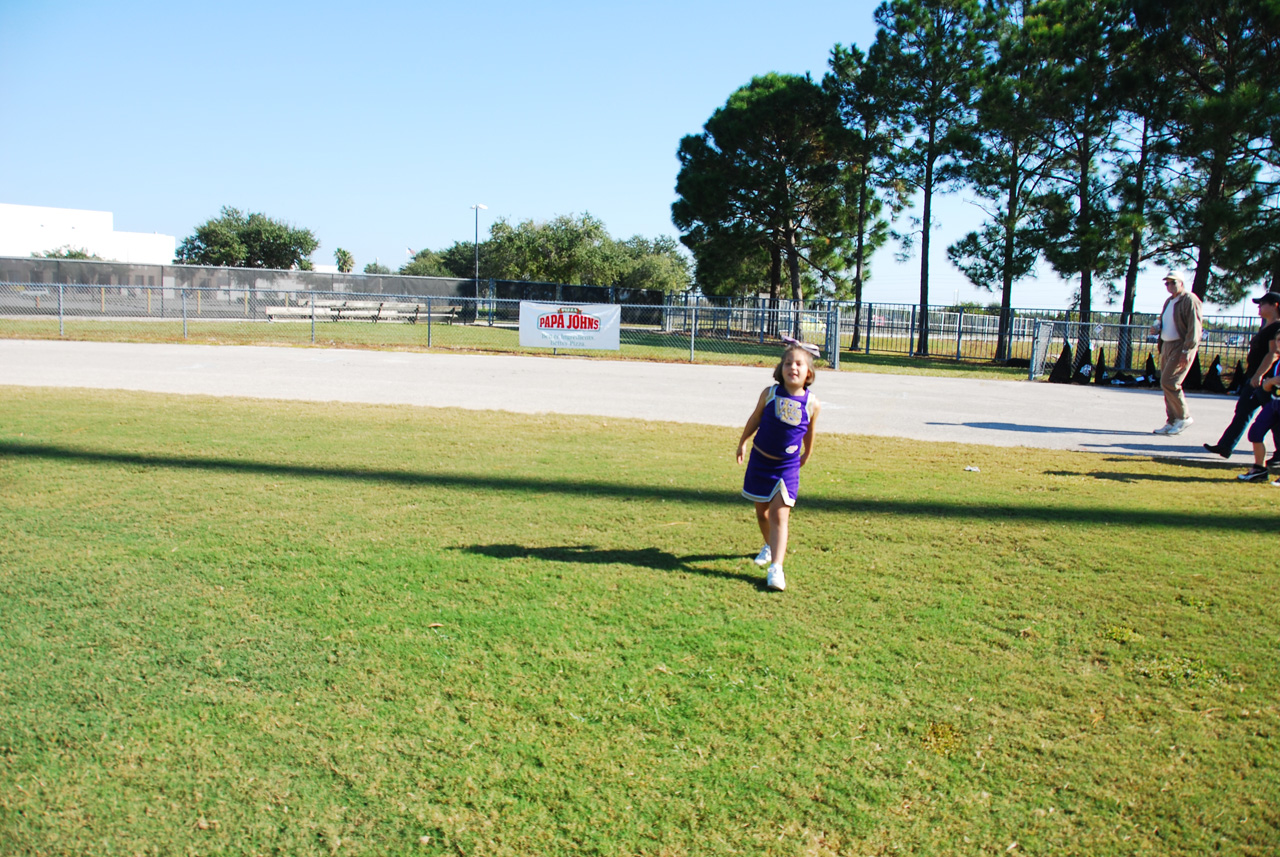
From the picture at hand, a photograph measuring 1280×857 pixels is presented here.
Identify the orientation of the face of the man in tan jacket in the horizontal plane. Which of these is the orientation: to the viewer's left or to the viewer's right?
to the viewer's left

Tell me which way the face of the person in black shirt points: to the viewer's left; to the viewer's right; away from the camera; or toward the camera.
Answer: to the viewer's left

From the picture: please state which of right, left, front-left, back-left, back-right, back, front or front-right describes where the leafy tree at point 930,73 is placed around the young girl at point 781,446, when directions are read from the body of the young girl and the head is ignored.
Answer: back

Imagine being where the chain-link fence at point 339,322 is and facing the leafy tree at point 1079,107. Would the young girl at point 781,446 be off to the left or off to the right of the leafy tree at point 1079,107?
right

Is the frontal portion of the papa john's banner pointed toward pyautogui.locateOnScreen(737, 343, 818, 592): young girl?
yes

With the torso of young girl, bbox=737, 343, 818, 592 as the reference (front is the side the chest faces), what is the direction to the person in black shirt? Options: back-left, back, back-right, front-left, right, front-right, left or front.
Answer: back-left

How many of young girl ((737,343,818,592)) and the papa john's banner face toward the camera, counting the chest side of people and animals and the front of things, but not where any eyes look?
2
